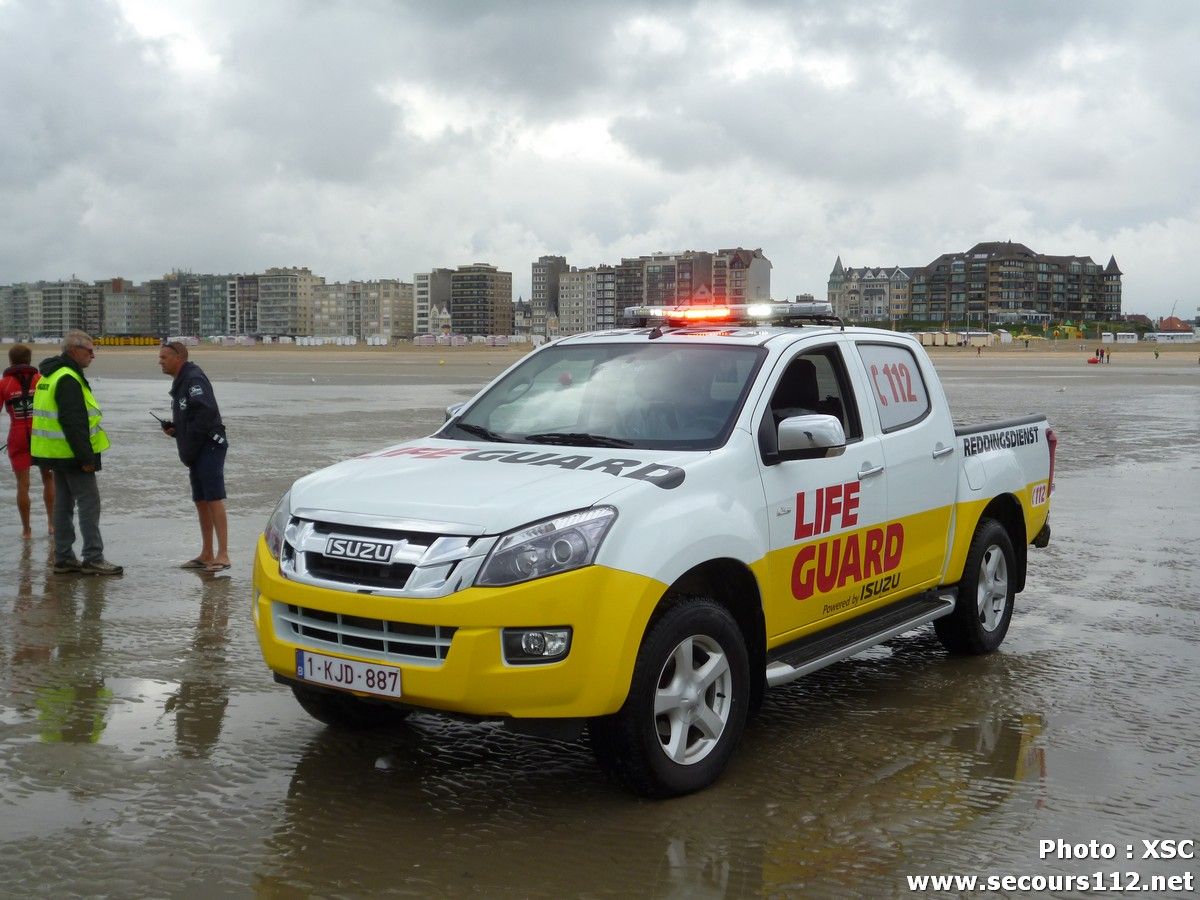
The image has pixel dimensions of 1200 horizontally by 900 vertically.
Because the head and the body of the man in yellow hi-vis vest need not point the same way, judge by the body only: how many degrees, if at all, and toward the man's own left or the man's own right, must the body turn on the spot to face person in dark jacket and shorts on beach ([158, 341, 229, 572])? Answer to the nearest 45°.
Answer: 0° — they already face them

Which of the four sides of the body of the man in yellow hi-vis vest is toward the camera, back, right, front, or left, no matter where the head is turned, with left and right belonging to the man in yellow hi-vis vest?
right

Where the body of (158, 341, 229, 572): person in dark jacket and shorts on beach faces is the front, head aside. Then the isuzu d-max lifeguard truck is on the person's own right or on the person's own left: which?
on the person's own left

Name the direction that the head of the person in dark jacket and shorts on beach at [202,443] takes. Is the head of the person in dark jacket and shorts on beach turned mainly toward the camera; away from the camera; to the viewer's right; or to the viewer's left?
to the viewer's left

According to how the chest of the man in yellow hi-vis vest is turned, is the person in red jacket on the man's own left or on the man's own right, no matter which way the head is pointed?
on the man's own left

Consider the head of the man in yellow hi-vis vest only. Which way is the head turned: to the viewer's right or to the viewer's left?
to the viewer's right

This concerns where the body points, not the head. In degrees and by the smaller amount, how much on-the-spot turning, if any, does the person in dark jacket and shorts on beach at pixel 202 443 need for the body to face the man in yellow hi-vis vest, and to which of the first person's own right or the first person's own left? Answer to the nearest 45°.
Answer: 0° — they already face them

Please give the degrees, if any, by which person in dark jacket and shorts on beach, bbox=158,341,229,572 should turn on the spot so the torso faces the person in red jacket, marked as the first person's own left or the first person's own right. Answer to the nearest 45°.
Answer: approximately 45° to the first person's own right

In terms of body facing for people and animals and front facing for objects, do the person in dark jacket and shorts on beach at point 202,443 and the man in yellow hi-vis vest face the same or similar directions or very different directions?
very different directions

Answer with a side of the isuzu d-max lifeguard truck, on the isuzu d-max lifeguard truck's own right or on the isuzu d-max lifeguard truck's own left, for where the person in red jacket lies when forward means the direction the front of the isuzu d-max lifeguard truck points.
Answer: on the isuzu d-max lifeguard truck's own right

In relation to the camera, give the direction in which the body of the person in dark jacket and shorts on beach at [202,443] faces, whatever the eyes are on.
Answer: to the viewer's left

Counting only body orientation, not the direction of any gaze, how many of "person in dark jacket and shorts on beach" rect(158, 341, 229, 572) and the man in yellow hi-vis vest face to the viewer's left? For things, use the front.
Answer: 1

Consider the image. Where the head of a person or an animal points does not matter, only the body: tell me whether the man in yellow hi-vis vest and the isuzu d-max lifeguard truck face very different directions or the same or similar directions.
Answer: very different directions
